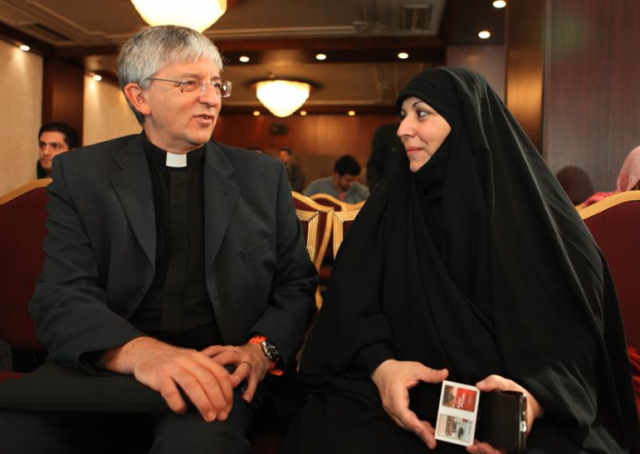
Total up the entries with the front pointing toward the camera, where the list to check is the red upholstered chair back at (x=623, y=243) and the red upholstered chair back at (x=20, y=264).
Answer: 2

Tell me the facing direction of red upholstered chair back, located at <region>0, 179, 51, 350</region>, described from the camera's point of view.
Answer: facing the viewer

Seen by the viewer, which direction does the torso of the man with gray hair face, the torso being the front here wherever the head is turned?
toward the camera

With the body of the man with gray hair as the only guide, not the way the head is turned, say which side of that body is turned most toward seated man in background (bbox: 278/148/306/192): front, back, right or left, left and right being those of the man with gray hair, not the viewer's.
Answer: back

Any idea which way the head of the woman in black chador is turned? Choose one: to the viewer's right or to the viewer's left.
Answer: to the viewer's left

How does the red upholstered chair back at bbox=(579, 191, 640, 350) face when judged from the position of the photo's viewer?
facing the viewer

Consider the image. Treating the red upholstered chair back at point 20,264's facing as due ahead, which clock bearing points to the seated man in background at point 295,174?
The seated man in background is roughly at 7 o'clock from the red upholstered chair back.

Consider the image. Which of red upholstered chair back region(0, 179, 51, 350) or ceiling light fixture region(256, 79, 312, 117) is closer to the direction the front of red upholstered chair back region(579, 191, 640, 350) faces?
the red upholstered chair back

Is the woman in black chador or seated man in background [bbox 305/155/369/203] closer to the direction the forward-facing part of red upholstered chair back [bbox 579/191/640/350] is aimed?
the woman in black chador

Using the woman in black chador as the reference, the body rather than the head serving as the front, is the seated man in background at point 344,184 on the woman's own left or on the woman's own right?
on the woman's own right

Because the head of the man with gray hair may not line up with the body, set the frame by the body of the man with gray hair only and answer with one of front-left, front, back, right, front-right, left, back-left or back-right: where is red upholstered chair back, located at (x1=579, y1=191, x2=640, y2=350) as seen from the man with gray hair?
left
